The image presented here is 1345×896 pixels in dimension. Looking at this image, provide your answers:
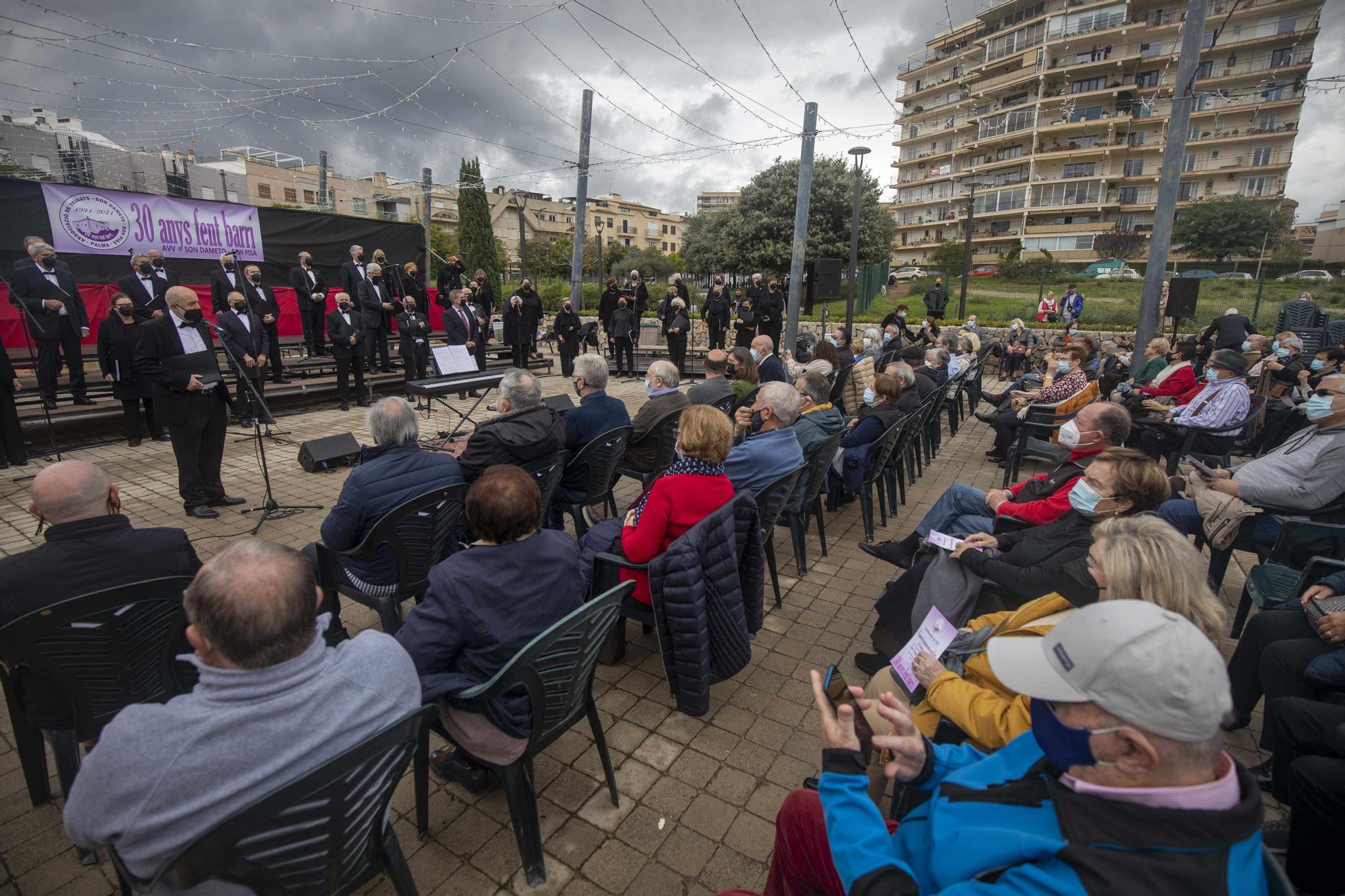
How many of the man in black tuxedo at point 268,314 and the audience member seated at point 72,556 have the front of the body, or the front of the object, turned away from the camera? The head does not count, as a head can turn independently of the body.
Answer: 1

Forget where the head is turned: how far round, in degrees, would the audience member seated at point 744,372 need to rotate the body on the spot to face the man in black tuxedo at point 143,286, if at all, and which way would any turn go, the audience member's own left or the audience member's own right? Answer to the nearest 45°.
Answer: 0° — they already face them

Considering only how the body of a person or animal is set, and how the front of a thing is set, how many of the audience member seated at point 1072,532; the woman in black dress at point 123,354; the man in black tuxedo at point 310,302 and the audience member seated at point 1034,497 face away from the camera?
0

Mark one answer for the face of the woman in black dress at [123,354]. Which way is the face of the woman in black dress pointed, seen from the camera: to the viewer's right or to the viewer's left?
to the viewer's right

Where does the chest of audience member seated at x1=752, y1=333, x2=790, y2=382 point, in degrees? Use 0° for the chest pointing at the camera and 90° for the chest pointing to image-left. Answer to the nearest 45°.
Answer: approximately 90°

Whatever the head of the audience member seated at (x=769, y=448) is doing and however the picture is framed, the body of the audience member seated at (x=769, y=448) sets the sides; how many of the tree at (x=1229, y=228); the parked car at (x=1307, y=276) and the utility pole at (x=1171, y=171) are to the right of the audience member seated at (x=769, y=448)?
3

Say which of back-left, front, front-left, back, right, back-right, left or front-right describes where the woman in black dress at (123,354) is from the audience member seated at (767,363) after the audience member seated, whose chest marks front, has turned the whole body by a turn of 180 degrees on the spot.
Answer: back

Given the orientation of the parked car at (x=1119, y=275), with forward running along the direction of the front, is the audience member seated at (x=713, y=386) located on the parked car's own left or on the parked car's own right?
on the parked car's own left

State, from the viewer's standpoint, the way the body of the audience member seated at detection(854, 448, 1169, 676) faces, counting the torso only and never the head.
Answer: to the viewer's left

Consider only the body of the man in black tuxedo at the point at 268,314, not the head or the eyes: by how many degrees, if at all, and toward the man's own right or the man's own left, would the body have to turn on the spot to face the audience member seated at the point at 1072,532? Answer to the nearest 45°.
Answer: approximately 45° to the man's own right

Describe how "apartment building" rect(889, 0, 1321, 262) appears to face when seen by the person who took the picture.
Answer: facing the viewer and to the left of the viewer

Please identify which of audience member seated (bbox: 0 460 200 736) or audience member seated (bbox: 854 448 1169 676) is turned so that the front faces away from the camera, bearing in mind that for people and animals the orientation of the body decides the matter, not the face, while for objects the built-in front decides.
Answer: audience member seated (bbox: 0 460 200 736)

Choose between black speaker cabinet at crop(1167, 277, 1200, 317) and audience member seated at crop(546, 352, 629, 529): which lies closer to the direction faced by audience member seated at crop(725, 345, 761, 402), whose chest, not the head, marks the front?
the audience member seated

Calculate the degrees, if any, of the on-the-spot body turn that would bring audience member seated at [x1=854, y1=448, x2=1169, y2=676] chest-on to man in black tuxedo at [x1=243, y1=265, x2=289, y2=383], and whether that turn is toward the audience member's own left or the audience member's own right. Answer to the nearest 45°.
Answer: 0° — they already face them

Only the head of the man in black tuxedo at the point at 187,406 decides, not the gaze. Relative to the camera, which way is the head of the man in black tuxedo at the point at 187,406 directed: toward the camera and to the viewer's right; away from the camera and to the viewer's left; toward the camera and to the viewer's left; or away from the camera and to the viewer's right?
toward the camera and to the viewer's right

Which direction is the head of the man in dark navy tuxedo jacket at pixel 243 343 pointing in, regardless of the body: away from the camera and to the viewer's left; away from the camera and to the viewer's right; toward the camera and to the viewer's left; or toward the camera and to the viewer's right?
toward the camera and to the viewer's right

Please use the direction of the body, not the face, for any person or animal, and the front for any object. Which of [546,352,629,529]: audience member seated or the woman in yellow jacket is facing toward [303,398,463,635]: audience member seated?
the woman in yellow jacket

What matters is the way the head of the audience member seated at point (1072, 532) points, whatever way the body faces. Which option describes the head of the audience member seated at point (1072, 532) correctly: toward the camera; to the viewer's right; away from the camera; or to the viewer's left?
to the viewer's left

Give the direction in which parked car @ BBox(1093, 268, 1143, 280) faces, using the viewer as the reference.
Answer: facing to the left of the viewer

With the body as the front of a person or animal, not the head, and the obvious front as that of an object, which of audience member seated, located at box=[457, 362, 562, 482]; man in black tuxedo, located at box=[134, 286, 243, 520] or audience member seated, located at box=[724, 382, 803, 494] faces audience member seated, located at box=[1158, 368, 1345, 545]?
the man in black tuxedo

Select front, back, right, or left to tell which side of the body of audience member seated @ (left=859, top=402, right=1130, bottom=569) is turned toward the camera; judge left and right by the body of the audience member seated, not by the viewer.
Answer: left

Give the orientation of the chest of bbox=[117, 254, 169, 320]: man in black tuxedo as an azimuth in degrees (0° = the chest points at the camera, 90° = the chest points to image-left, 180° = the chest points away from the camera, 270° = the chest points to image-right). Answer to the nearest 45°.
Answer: approximately 315°
